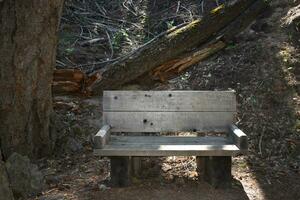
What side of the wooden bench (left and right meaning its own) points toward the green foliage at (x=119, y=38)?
back

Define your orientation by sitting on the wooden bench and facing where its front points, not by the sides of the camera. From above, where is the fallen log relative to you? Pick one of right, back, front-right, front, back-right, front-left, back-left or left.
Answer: back

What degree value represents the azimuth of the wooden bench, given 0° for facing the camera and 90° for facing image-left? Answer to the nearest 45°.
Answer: approximately 0°

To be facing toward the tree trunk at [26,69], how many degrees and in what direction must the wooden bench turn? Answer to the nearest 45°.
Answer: approximately 90° to its right

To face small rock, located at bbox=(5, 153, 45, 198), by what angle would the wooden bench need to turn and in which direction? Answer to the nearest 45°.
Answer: approximately 90° to its right
